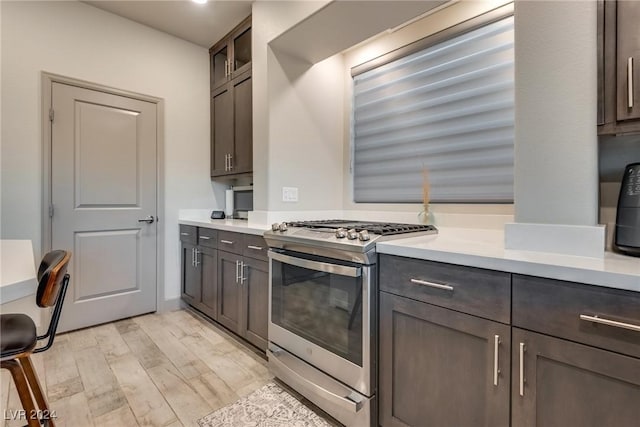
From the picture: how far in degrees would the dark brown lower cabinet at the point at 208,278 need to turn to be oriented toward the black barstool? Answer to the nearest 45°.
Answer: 0° — it already faces it

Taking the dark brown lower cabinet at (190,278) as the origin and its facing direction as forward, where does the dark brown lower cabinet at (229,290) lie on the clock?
the dark brown lower cabinet at (229,290) is roughly at 10 o'clock from the dark brown lower cabinet at (190,278).

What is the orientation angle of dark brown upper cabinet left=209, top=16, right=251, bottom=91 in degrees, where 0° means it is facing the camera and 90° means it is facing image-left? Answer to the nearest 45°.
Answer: approximately 45°

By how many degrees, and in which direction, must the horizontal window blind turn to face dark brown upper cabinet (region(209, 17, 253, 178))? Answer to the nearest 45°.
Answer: approximately 45° to its right

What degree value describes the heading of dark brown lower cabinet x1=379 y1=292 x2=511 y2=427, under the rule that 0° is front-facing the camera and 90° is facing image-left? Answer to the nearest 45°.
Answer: approximately 45°

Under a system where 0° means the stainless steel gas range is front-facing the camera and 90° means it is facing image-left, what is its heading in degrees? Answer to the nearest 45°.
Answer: approximately 45°

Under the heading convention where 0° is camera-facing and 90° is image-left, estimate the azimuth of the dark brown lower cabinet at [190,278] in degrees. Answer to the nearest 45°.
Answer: approximately 45°

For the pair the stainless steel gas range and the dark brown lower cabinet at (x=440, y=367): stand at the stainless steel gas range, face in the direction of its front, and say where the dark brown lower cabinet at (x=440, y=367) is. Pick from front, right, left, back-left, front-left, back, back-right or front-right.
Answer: left

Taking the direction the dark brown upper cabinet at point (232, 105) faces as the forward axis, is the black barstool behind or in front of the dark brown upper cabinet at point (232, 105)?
in front

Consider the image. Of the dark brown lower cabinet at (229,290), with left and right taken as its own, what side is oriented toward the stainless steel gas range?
left
